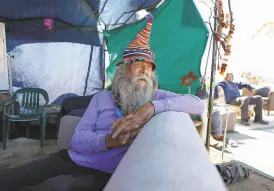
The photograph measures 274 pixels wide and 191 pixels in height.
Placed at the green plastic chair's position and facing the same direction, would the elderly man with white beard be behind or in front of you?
in front

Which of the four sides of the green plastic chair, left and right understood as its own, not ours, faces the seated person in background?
left

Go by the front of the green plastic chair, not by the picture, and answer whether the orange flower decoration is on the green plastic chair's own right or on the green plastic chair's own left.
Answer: on the green plastic chair's own left

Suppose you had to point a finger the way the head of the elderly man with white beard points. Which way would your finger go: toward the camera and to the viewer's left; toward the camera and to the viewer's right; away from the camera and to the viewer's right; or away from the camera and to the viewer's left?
toward the camera and to the viewer's right

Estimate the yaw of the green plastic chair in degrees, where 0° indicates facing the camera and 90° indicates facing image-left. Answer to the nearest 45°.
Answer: approximately 0°

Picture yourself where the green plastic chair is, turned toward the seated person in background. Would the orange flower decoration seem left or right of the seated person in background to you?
right

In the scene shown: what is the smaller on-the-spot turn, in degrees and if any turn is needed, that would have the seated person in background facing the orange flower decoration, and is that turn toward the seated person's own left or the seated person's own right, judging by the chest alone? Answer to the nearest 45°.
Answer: approximately 45° to the seated person's own right
